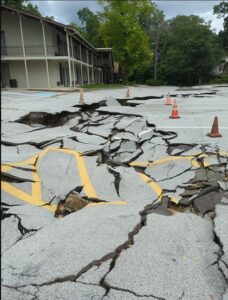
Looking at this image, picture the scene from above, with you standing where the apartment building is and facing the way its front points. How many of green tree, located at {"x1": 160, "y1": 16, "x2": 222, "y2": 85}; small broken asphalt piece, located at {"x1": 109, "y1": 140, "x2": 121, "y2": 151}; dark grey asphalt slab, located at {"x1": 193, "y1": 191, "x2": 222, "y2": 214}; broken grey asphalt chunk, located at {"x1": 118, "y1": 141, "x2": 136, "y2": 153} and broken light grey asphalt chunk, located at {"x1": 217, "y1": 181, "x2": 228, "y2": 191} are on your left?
1

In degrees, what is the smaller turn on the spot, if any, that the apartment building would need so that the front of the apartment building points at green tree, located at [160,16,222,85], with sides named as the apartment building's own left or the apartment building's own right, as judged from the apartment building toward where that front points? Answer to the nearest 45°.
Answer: approximately 90° to the apartment building's own left

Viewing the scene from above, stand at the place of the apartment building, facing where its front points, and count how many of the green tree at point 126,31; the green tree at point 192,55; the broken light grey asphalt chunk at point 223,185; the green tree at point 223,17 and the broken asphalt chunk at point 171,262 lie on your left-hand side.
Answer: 3

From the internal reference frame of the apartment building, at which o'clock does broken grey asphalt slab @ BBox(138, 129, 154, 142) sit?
The broken grey asphalt slab is roughly at 1 o'clock from the apartment building.

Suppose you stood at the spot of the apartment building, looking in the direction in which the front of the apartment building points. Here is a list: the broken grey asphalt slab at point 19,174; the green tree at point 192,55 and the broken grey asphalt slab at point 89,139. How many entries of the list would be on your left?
1

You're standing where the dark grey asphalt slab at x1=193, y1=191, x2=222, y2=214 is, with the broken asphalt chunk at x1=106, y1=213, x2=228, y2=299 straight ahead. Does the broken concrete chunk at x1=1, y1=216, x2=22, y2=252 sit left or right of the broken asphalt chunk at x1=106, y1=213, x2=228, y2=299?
right

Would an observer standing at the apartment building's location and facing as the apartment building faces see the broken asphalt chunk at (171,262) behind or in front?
in front

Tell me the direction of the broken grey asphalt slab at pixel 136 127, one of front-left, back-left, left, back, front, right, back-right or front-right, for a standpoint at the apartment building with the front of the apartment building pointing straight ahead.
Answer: front-right

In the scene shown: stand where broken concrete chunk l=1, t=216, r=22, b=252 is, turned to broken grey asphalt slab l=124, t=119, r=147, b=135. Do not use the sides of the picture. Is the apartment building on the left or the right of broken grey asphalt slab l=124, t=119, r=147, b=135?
left

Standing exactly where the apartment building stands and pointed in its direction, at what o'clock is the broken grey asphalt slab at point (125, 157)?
The broken grey asphalt slab is roughly at 1 o'clock from the apartment building.

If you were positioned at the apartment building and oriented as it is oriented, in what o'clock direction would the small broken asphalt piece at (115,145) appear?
The small broken asphalt piece is roughly at 1 o'clock from the apartment building.

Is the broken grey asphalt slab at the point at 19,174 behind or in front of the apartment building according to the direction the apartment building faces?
in front

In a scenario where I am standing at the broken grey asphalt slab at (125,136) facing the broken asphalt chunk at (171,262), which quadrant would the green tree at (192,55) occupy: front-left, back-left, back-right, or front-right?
back-left

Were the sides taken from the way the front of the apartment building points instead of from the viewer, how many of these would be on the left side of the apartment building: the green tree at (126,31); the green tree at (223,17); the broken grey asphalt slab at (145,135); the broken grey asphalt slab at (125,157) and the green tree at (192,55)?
3

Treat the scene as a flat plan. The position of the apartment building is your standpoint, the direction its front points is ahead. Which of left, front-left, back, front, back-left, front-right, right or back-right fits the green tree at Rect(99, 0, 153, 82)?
left

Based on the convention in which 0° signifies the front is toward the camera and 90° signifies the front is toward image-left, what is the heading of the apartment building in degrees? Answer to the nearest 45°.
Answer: approximately 315°

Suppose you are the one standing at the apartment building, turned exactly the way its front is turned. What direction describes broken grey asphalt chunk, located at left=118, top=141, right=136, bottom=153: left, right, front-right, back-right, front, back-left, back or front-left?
front-right
